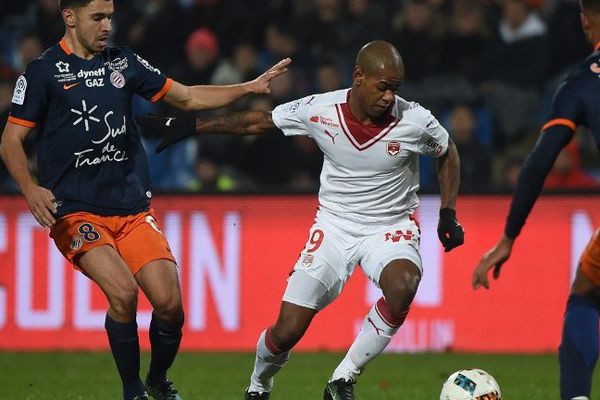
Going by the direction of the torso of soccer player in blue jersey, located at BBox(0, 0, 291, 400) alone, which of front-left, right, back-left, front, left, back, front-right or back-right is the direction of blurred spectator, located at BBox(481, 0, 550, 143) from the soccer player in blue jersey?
left

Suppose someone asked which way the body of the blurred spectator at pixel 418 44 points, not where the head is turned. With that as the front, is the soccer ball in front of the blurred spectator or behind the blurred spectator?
in front

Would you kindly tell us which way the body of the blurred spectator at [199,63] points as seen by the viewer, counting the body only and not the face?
toward the camera

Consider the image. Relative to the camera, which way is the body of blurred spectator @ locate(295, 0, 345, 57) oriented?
toward the camera

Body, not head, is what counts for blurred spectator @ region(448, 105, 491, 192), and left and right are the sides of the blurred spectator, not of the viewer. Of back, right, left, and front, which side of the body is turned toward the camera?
front

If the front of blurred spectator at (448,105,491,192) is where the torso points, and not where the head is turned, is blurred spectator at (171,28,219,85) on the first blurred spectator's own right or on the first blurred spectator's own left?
on the first blurred spectator's own right

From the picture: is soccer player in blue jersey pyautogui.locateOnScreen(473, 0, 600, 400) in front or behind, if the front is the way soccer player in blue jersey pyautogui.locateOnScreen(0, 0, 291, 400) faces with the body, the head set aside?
in front

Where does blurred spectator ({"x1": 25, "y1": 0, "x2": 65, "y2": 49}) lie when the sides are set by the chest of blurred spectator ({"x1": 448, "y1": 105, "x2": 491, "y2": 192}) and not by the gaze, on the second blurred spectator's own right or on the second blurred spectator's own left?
on the second blurred spectator's own right

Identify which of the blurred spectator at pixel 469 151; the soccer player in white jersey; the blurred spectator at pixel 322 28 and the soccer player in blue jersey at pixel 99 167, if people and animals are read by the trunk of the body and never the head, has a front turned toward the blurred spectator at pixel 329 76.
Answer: the blurred spectator at pixel 322 28

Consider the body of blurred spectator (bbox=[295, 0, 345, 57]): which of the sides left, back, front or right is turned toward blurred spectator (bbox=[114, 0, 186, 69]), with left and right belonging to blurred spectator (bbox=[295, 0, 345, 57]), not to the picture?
right

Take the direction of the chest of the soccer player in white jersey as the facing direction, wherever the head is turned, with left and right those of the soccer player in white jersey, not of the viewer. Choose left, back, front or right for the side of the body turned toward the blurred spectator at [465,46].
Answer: back

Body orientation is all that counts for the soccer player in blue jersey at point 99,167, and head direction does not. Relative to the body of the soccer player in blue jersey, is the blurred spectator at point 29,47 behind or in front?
behind

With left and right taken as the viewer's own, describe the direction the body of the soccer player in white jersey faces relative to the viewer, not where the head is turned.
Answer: facing the viewer

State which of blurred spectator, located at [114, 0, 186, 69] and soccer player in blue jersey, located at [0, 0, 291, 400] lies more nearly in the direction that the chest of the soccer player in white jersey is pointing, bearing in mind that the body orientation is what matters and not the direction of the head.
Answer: the soccer player in blue jersey
